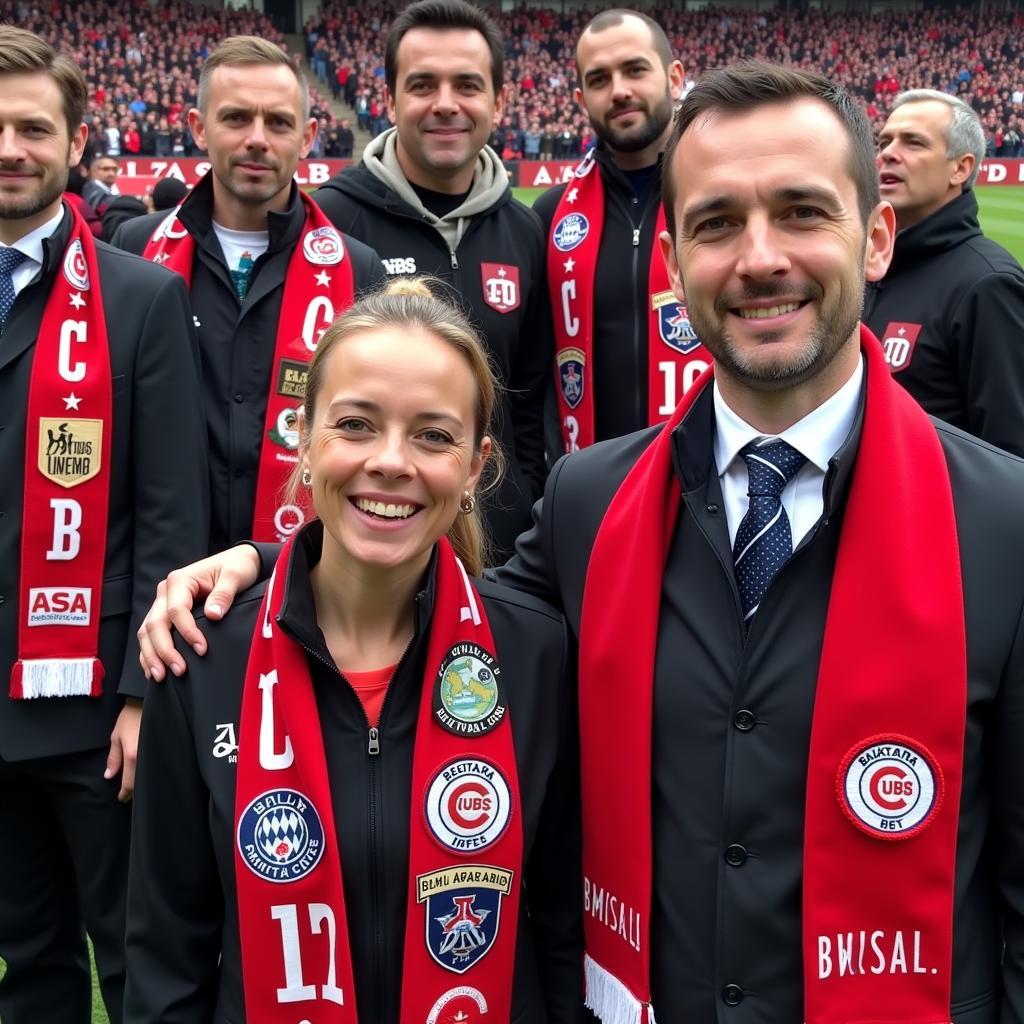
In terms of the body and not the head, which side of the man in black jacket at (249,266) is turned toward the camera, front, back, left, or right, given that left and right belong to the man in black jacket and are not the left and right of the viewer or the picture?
front

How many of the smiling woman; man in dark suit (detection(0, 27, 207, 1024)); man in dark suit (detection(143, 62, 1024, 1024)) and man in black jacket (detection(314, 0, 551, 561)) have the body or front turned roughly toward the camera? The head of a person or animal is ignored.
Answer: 4

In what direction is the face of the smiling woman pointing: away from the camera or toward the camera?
toward the camera

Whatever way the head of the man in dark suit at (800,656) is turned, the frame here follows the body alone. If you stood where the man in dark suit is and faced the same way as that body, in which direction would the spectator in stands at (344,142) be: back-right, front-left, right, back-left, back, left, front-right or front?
back

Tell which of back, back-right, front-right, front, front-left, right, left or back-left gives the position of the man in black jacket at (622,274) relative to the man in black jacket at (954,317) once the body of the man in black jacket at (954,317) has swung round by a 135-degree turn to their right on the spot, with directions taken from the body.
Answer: left

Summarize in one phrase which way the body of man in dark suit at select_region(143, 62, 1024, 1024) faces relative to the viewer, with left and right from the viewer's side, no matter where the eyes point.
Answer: facing the viewer

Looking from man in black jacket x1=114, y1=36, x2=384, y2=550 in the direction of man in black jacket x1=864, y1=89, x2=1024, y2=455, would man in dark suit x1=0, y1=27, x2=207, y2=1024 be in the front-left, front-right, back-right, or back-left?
back-right

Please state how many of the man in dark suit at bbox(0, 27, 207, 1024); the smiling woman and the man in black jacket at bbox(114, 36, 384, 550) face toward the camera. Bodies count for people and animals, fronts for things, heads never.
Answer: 3

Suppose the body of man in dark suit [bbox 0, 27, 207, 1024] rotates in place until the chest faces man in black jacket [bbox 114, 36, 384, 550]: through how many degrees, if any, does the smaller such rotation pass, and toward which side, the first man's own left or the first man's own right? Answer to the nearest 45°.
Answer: approximately 135° to the first man's own left

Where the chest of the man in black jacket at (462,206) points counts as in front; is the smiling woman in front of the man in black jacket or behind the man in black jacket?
in front

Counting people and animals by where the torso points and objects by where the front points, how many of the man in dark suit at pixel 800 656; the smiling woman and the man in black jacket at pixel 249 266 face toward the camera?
3

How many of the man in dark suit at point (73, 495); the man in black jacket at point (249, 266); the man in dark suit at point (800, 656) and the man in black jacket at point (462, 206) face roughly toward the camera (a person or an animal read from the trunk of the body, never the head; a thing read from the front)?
4

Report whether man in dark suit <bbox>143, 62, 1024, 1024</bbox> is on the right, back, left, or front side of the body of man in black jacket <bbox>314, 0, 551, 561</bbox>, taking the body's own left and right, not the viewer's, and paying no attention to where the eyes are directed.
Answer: front
